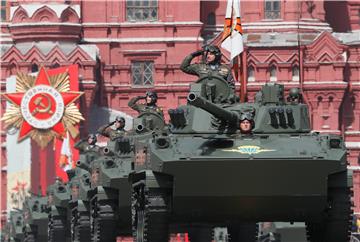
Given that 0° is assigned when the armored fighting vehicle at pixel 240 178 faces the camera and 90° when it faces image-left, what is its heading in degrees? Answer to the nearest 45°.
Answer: approximately 0°

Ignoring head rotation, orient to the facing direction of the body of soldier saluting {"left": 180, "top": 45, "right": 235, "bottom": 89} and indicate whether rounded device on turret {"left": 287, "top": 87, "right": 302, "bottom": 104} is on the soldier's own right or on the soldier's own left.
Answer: on the soldier's own left
